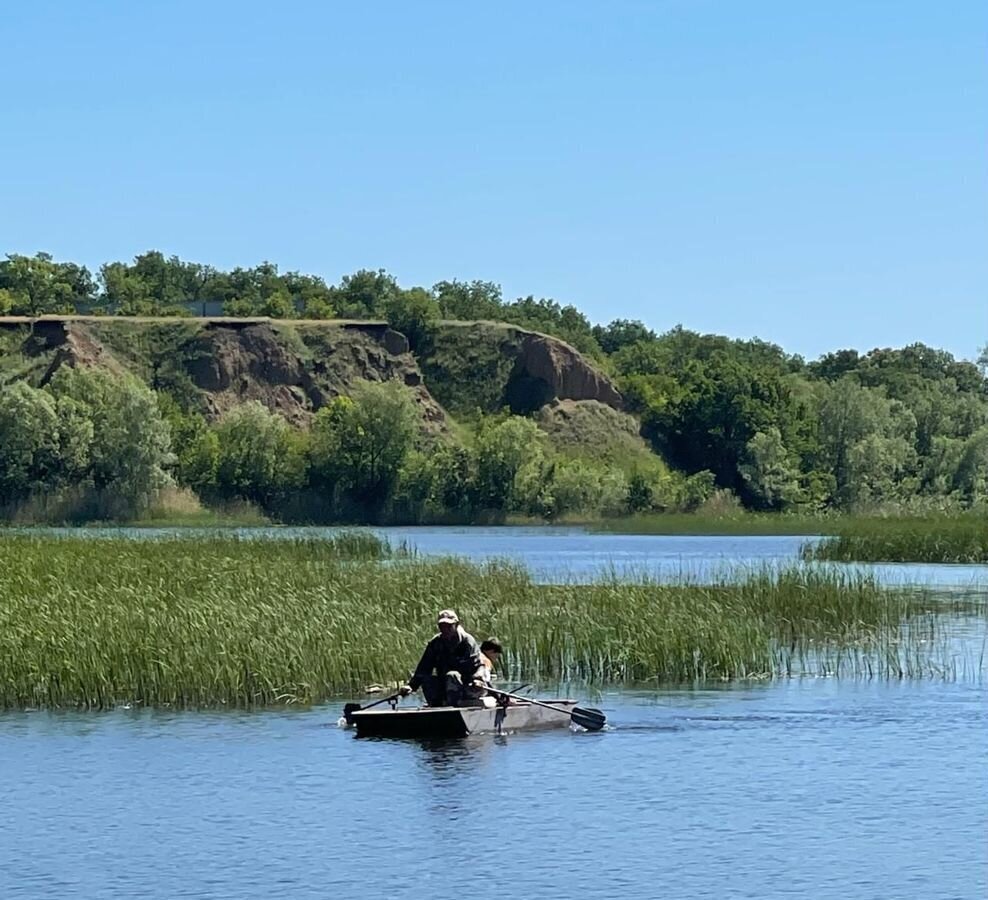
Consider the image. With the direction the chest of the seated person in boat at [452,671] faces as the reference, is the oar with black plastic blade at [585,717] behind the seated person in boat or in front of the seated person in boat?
behind

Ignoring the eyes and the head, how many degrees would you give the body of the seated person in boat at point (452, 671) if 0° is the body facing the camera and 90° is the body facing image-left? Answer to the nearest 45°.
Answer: approximately 45°
